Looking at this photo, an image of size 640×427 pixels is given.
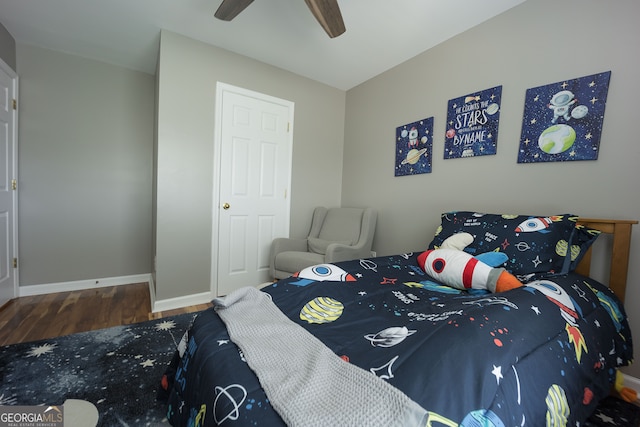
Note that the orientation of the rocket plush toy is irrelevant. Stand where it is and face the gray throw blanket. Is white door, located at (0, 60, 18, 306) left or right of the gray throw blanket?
right

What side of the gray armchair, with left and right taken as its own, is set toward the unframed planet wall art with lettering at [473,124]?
left

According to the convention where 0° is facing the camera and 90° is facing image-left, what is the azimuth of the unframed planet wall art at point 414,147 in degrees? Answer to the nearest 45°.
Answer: approximately 45°

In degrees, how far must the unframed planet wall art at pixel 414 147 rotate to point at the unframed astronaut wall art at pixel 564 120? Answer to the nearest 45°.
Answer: approximately 90° to its left

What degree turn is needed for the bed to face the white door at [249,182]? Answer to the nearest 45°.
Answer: approximately 90° to its right

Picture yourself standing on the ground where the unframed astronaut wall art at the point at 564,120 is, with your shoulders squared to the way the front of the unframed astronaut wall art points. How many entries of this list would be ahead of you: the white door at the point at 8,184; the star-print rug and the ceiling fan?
3

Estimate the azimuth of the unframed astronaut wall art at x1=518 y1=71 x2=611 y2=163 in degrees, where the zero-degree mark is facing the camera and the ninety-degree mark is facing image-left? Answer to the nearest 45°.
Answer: approximately 45°

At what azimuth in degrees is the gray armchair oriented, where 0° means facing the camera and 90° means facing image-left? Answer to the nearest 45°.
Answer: approximately 45°
